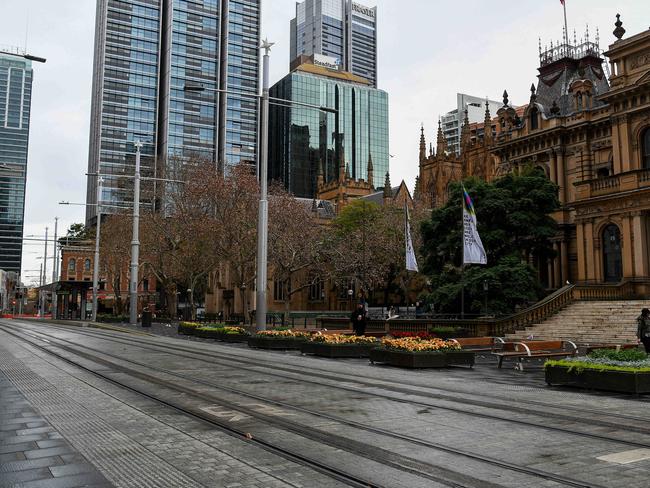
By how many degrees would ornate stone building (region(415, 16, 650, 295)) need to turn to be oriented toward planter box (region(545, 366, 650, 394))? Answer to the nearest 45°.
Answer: approximately 45° to its left

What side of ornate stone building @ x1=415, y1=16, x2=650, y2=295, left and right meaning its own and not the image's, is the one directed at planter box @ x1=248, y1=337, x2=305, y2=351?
front

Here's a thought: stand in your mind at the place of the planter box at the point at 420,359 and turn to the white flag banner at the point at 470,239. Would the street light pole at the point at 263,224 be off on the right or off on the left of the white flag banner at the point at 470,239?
left

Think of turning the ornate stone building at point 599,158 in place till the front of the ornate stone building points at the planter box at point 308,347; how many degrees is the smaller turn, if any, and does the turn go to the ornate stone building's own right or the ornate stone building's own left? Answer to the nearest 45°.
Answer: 0° — it already faces it

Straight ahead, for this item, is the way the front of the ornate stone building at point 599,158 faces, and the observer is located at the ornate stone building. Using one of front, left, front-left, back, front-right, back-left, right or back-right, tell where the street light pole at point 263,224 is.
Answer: front

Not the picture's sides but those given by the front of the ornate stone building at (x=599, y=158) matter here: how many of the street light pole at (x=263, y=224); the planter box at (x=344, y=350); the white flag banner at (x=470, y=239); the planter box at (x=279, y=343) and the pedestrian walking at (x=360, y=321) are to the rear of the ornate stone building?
0

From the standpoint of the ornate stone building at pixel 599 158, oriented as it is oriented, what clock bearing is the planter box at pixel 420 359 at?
The planter box is roughly at 11 o'clock from the ornate stone building.

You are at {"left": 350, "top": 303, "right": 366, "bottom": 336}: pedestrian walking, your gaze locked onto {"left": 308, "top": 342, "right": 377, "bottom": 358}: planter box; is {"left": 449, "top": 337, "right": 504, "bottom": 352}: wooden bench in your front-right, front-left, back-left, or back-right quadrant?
front-left

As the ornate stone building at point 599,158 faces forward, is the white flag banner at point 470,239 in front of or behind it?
in front

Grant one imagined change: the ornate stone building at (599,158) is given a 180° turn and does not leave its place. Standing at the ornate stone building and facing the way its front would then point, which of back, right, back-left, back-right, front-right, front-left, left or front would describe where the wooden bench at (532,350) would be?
back-right

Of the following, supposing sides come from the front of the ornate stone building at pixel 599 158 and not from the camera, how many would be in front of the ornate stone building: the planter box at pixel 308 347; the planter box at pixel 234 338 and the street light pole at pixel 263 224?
3

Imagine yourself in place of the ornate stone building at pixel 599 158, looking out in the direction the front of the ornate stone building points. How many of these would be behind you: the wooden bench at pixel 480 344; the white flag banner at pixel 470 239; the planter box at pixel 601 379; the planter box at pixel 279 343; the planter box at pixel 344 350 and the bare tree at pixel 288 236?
0

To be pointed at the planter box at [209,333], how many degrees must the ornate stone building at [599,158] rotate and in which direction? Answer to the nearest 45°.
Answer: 0° — it already faces it

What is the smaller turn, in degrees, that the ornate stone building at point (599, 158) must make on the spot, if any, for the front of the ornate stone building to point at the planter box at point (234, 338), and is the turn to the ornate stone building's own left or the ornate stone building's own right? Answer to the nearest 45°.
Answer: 0° — it already faces it

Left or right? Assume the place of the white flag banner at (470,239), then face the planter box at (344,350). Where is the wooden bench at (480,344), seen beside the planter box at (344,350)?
left

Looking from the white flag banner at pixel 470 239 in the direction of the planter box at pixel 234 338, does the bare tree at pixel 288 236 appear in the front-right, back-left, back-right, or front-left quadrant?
front-right

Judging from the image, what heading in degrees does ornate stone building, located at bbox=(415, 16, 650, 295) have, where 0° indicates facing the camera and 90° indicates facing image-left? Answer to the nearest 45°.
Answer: approximately 45°

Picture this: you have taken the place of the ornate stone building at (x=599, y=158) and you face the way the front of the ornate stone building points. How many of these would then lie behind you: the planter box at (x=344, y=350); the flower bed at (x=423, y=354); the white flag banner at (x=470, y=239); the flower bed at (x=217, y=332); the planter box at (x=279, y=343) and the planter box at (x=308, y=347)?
0

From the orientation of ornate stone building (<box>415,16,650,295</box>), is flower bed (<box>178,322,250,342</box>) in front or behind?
in front
